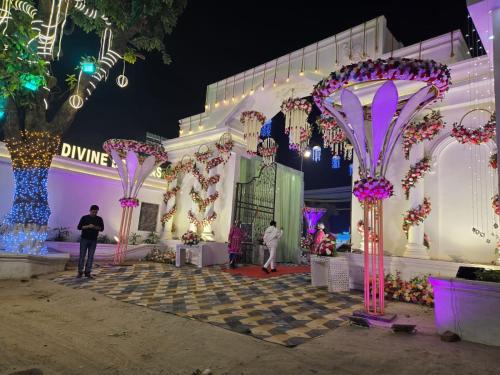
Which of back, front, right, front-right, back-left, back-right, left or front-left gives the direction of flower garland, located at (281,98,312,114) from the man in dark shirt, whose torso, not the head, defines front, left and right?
left

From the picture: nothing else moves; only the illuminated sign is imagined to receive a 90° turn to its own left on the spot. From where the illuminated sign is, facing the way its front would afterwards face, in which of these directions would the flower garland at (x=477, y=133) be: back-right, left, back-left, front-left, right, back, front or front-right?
right

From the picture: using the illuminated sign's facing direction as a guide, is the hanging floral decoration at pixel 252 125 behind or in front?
in front

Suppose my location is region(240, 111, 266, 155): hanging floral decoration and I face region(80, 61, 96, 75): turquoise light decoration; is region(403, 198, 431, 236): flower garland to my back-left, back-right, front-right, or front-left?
back-left

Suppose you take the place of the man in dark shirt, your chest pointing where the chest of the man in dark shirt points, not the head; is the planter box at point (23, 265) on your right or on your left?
on your right

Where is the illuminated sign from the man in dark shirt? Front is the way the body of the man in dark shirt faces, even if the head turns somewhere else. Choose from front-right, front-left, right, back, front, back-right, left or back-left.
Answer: back

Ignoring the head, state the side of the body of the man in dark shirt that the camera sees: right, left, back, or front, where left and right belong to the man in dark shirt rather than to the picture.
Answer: front

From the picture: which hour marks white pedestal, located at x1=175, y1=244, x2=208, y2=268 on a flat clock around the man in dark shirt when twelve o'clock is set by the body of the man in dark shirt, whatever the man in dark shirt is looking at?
The white pedestal is roughly at 8 o'clock from the man in dark shirt.

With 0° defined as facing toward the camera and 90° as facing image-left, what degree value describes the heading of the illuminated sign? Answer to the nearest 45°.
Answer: approximately 315°

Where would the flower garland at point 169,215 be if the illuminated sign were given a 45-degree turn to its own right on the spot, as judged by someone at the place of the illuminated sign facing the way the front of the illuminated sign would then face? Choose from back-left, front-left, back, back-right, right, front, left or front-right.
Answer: left

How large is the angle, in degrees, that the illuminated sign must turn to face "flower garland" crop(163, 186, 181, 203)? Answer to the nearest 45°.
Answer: approximately 45° to its left
